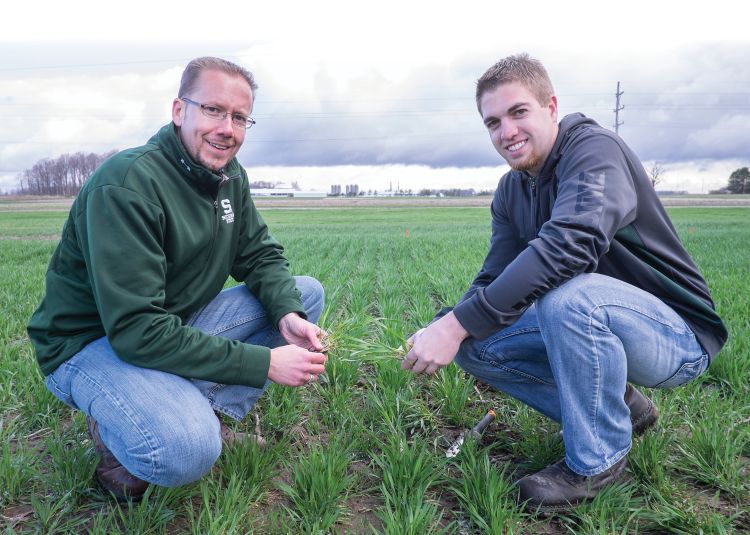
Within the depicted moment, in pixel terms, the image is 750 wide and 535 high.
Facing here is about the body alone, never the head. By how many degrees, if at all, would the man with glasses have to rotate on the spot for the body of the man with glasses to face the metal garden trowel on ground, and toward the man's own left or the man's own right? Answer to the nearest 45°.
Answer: approximately 45° to the man's own left

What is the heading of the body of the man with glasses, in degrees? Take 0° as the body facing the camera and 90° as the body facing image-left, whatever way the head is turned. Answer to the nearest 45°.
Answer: approximately 315°
